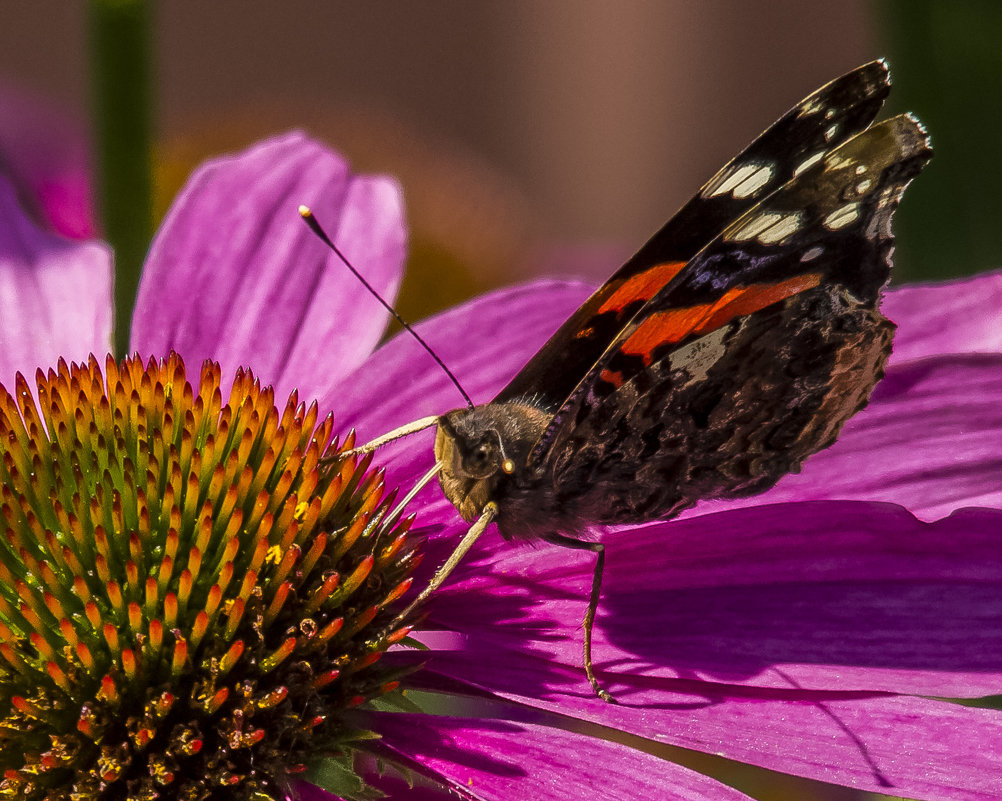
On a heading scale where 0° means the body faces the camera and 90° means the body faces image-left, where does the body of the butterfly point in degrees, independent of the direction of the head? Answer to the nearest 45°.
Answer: approximately 45°
